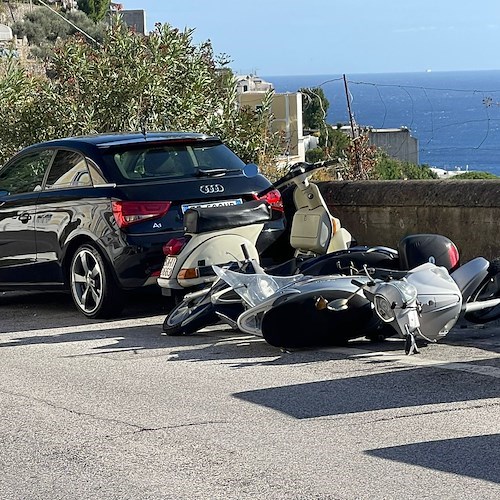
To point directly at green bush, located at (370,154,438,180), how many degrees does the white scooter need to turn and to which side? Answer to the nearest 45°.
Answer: approximately 45° to its left

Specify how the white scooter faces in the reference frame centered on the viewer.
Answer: facing away from the viewer and to the right of the viewer

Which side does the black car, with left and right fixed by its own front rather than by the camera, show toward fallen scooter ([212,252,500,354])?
back

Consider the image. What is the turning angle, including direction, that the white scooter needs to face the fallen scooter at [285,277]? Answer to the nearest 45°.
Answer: approximately 90° to its right

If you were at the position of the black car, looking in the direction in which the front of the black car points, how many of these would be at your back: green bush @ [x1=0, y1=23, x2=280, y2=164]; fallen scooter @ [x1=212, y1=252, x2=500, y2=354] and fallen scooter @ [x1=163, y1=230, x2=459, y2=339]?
2

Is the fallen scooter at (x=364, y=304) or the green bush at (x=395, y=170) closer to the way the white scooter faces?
the green bush

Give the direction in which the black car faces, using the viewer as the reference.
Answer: facing away from the viewer and to the left of the viewer

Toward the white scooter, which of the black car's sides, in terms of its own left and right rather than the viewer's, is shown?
back

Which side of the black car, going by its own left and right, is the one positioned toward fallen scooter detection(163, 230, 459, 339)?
back
